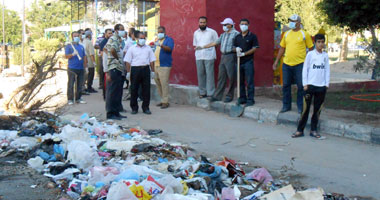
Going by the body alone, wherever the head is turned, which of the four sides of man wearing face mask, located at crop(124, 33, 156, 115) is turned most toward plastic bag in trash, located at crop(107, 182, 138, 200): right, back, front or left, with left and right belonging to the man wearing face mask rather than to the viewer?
front

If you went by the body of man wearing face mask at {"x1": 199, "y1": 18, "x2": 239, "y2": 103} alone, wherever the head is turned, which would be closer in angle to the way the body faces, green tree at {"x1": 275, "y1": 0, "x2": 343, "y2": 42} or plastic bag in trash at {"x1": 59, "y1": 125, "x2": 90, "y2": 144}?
the plastic bag in trash

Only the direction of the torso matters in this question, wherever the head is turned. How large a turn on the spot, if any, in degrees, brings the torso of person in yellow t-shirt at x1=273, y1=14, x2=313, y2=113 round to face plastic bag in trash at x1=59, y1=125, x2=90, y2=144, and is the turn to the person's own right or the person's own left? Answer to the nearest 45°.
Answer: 0° — they already face it

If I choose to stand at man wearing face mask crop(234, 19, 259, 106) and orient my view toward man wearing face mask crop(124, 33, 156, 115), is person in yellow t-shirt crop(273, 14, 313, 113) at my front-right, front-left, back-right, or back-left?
back-left

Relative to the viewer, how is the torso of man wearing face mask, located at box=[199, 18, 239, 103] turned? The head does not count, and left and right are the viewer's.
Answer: facing the viewer and to the left of the viewer

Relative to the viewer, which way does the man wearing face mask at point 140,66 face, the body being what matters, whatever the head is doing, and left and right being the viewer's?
facing the viewer

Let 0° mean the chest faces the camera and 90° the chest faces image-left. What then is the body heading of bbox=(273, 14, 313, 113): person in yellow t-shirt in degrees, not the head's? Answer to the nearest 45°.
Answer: approximately 45°

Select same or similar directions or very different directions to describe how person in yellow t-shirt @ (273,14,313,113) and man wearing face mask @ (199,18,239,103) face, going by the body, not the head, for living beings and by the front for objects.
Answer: same or similar directions
